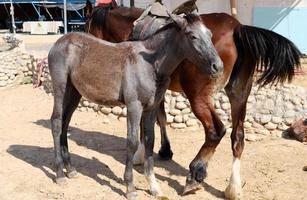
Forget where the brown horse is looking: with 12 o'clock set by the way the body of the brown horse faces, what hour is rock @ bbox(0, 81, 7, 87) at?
The rock is roughly at 12 o'clock from the brown horse.

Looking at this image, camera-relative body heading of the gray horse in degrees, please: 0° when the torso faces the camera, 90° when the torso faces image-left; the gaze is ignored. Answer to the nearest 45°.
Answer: approximately 315°

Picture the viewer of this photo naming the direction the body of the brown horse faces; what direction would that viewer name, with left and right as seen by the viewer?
facing away from the viewer and to the left of the viewer

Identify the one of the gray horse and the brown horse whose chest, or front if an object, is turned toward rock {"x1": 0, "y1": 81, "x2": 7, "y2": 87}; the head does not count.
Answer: the brown horse

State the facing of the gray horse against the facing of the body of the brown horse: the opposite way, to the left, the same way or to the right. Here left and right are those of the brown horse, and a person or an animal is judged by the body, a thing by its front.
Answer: the opposite way

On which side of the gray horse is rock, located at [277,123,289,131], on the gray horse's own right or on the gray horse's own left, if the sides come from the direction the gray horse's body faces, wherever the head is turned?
on the gray horse's own left
